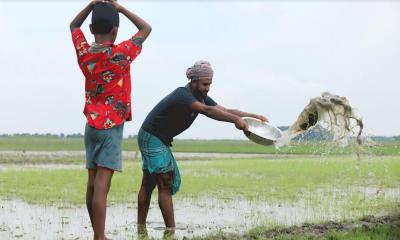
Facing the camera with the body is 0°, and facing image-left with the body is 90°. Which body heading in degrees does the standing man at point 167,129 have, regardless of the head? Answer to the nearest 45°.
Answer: approximately 270°

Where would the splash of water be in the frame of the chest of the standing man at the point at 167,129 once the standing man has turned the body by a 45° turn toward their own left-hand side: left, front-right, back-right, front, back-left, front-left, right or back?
front-right

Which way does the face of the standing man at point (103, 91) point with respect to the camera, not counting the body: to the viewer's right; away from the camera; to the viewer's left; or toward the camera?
away from the camera
